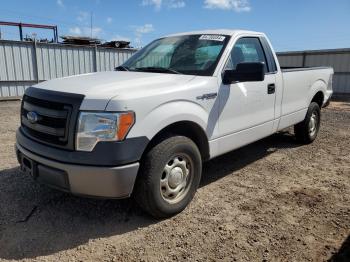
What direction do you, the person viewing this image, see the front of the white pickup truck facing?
facing the viewer and to the left of the viewer
